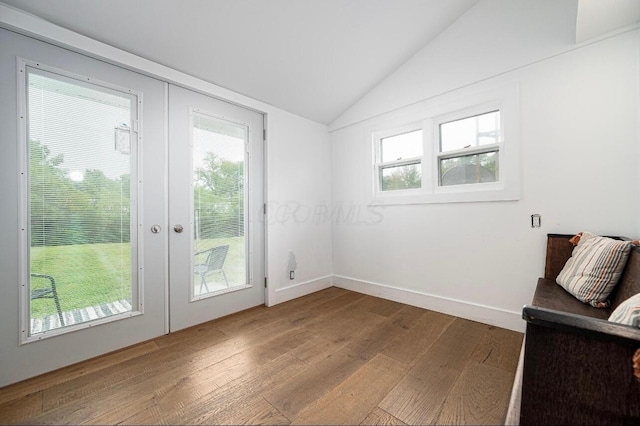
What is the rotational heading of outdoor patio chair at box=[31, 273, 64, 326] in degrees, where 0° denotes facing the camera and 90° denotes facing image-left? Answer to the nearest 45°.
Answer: approximately 270°

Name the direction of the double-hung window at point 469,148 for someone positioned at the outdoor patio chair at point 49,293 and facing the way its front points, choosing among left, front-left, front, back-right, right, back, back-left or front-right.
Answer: front-right

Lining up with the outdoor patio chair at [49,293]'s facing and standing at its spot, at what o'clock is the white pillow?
The white pillow is roughly at 2 o'clock from the outdoor patio chair.

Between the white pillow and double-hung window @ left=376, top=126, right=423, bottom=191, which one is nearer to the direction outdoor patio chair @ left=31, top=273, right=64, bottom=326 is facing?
the double-hung window

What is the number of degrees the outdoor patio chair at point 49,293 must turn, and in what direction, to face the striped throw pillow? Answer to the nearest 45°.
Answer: approximately 45° to its right

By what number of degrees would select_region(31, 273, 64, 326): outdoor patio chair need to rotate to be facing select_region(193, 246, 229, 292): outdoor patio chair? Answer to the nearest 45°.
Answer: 0° — it already faces it
